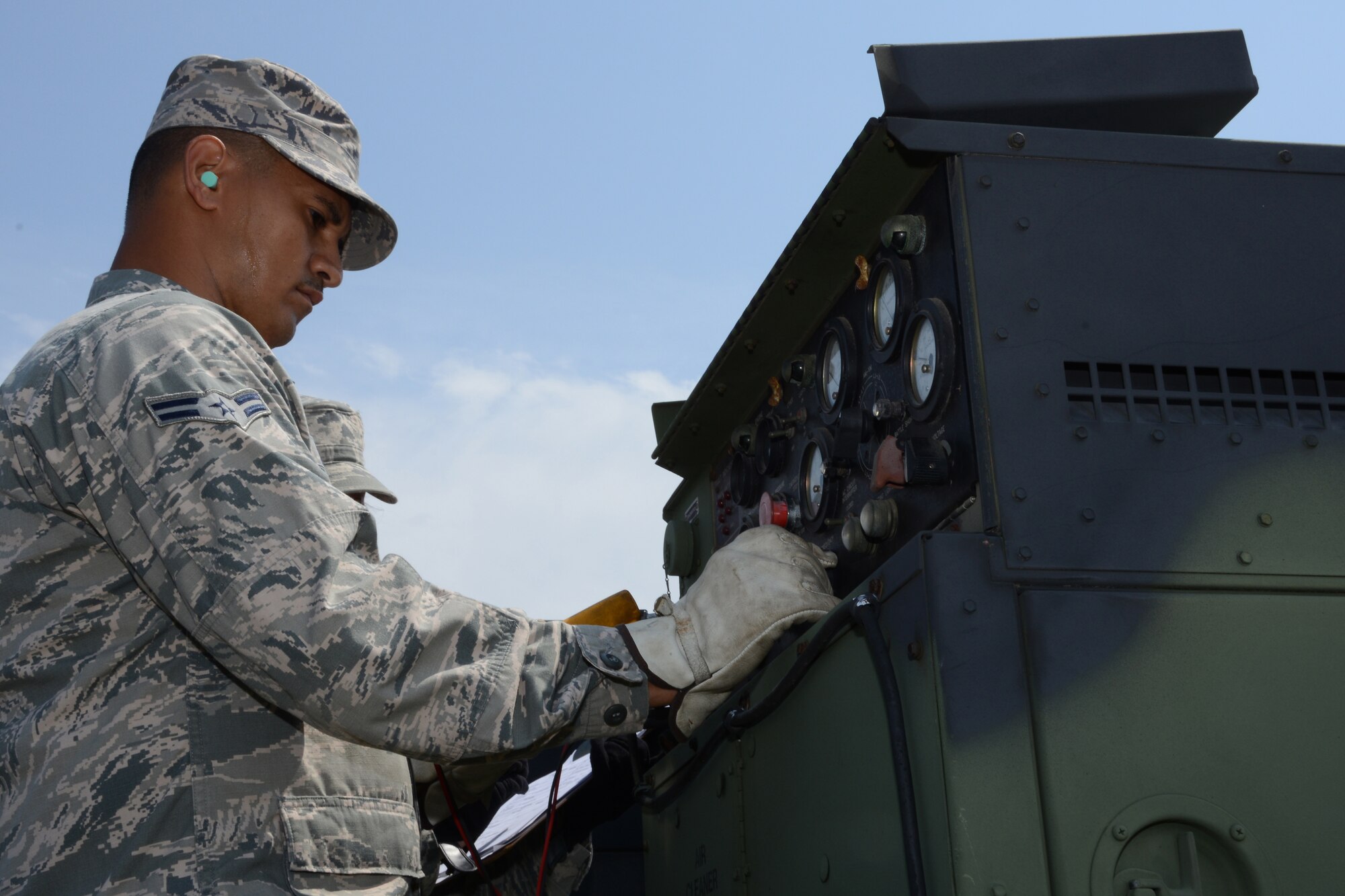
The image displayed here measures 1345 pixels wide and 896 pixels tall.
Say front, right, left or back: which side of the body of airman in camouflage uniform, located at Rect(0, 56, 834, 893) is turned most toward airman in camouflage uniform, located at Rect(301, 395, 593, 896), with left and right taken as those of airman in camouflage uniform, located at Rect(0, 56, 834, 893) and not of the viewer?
left

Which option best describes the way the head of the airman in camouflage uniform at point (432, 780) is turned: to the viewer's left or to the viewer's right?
to the viewer's right

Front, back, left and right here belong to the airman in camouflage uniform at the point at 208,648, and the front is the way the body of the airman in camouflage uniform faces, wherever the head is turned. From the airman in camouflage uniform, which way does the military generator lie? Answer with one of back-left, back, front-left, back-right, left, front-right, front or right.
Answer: front

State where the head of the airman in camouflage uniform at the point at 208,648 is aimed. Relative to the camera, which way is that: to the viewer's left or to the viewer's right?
to the viewer's right

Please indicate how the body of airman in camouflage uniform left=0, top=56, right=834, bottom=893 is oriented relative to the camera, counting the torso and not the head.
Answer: to the viewer's right

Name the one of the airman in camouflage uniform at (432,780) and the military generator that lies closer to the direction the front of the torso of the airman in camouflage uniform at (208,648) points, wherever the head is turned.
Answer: the military generator
